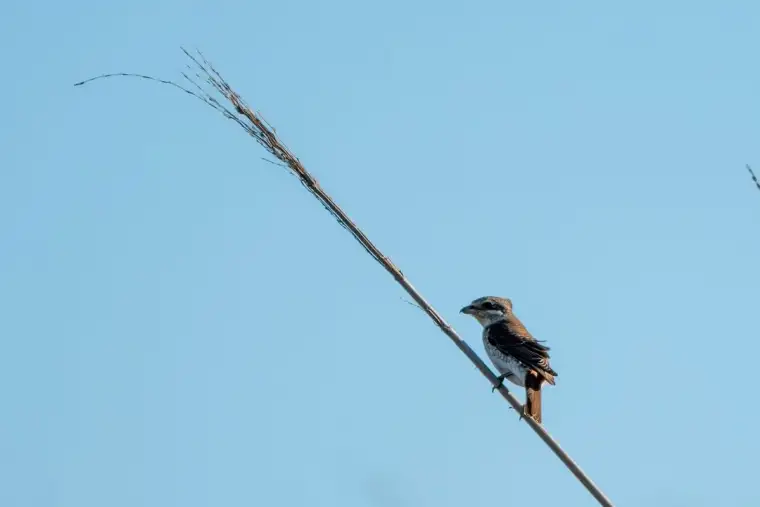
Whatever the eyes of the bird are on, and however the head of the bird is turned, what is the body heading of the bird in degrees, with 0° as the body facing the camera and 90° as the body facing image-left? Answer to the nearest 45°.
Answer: approximately 90°
